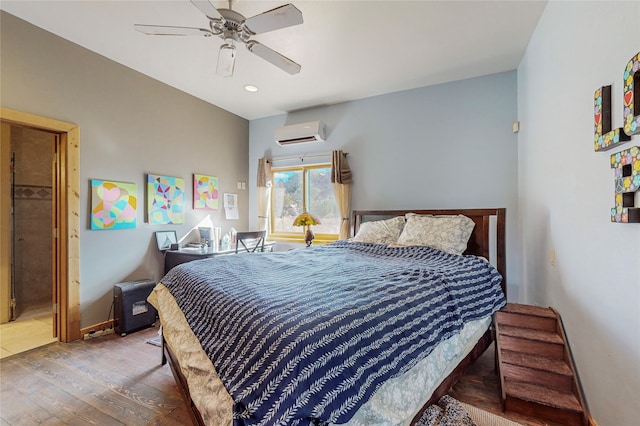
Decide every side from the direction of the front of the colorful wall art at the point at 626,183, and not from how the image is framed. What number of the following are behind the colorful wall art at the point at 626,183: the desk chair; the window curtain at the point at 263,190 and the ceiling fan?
0

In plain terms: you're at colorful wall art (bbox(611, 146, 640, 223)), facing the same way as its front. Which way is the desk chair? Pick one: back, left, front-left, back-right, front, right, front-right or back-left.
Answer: front-right

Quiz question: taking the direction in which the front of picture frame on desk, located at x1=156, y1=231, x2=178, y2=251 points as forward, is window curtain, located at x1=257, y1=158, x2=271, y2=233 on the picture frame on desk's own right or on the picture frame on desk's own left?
on the picture frame on desk's own left

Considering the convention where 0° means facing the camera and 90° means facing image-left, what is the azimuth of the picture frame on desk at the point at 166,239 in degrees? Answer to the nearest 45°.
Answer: approximately 315°

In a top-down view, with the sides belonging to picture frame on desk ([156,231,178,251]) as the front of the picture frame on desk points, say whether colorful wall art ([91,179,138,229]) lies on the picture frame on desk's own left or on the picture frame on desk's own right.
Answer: on the picture frame on desk's own right

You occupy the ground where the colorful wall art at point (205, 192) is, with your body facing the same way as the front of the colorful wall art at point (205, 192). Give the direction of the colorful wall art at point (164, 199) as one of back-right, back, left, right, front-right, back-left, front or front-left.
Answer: right

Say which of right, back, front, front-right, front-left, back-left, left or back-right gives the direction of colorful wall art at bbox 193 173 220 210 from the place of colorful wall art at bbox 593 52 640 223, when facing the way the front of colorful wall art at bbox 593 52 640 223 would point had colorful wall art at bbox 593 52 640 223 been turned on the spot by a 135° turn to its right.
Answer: left

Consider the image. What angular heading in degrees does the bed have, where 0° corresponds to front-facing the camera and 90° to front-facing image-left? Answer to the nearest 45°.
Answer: approximately 45°

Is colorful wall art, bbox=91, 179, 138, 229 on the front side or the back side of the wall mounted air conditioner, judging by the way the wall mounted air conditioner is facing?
on the front side

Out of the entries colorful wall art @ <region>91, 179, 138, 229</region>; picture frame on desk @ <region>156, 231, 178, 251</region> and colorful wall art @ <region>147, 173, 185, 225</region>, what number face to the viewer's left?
0

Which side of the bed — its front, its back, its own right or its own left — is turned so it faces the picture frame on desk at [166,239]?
right

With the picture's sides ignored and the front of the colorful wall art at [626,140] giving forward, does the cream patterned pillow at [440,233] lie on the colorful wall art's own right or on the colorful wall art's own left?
on the colorful wall art's own right

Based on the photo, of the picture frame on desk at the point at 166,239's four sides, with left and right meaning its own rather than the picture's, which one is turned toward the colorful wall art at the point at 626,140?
front

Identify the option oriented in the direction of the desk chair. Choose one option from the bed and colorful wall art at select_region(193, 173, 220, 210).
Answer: the colorful wall art

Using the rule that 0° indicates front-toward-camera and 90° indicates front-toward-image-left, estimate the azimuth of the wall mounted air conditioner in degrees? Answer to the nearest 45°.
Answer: approximately 45°
